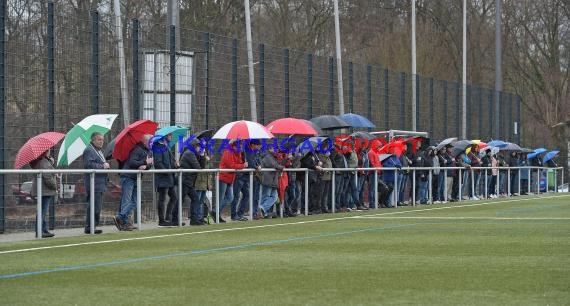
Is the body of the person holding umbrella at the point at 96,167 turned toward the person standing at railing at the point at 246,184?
no

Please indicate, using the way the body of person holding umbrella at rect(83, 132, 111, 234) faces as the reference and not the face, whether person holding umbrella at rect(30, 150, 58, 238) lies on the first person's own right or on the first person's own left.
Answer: on the first person's own right

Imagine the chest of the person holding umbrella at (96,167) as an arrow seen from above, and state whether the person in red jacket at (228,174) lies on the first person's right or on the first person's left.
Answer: on the first person's left

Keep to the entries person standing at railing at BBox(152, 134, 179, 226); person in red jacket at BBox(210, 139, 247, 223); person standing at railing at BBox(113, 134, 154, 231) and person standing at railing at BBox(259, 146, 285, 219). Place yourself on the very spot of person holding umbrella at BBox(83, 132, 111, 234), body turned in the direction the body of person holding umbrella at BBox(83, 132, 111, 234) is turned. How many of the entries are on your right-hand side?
0

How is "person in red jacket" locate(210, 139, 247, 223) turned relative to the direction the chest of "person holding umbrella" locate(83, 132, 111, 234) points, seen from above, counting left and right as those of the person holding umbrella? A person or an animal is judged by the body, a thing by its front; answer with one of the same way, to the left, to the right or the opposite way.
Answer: the same way

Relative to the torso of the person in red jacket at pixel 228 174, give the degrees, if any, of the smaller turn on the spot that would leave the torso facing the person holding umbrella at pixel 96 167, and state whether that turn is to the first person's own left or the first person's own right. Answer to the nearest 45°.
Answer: approximately 90° to the first person's own right

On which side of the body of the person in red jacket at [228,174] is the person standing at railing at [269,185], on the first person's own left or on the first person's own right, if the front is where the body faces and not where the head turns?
on the first person's own left

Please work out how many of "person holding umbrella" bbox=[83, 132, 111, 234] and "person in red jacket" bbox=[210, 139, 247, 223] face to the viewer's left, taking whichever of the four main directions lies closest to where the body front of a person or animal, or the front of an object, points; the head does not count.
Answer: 0

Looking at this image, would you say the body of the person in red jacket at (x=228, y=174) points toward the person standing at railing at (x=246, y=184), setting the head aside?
no

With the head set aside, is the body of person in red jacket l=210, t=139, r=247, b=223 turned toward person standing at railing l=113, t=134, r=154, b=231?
no

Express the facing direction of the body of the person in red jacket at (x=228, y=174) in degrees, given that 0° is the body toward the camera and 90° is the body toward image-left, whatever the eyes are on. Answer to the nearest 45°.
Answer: approximately 315°
